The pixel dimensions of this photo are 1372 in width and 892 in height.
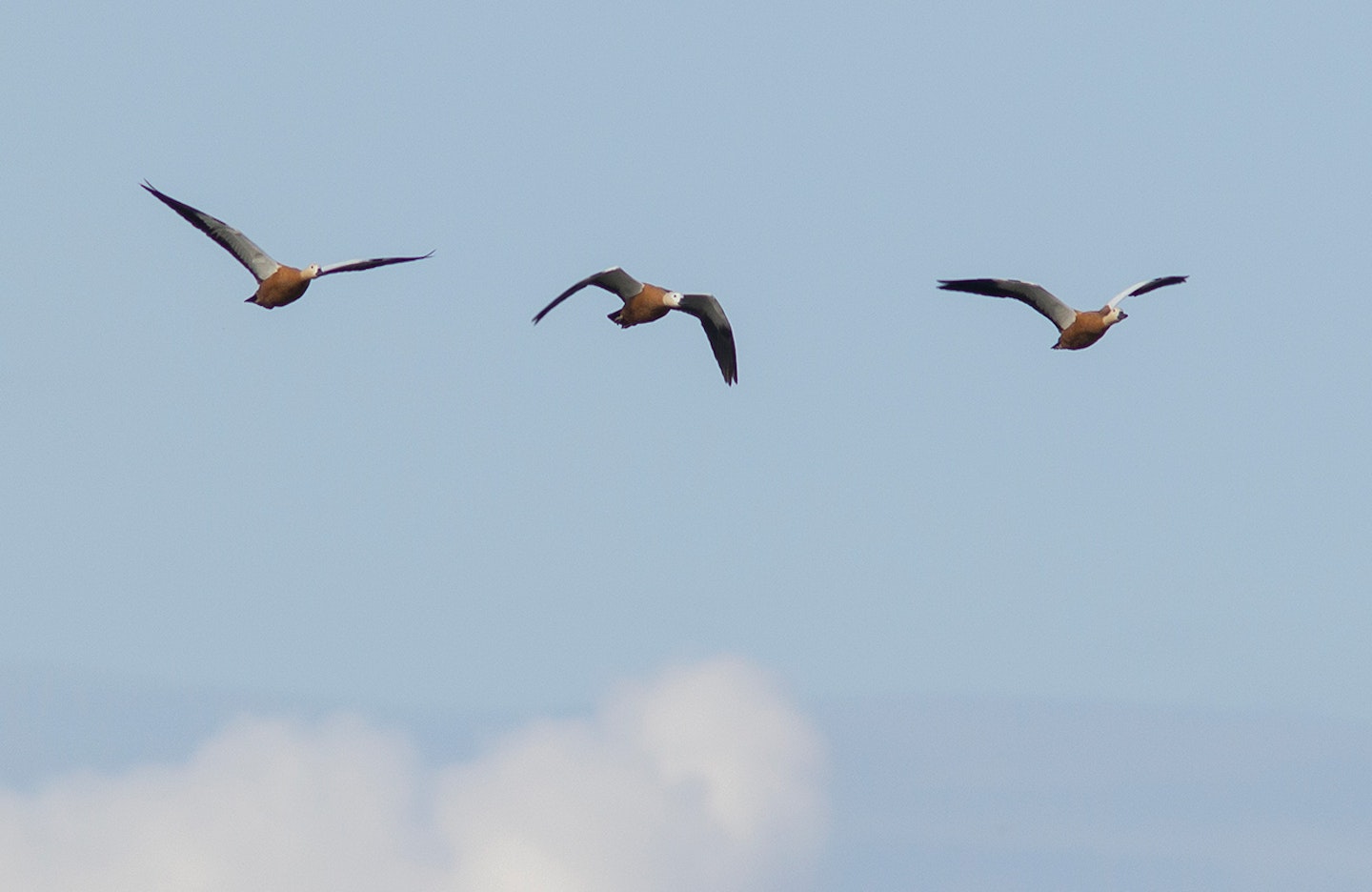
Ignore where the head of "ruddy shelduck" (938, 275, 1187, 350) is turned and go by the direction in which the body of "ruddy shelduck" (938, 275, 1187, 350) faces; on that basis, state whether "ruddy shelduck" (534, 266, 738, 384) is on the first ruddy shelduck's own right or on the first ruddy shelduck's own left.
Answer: on the first ruddy shelduck's own right

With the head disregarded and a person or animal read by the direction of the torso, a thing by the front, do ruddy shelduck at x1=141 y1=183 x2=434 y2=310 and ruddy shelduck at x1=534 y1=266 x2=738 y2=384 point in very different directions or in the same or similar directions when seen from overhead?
same or similar directions

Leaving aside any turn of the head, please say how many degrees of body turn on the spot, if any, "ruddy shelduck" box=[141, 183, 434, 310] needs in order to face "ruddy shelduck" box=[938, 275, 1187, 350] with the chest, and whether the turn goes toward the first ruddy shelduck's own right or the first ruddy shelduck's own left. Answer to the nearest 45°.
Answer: approximately 45° to the first ruddy shelduck's own left

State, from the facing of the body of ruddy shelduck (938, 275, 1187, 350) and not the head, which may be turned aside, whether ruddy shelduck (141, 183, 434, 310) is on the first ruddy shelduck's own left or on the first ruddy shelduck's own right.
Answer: on the first ruddy shelduck's own right

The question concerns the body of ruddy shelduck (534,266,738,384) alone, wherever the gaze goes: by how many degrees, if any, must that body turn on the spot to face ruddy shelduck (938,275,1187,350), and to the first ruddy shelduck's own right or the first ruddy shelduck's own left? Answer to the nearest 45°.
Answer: approximately 45° to the first ruddy shelduck's own left

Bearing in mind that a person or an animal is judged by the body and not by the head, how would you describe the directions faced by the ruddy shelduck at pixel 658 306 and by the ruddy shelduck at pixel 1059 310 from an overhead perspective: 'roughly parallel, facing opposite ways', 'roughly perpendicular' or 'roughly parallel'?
roughly parallel

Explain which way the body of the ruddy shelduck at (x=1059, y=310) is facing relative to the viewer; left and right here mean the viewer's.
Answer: facing the viewer and to the right of the viewer

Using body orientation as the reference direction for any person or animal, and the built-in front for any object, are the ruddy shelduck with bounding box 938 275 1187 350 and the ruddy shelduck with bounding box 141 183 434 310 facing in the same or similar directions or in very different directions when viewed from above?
same or similar directions

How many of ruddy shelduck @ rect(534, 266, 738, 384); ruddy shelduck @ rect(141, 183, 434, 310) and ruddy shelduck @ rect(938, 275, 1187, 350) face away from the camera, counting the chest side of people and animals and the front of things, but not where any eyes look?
0

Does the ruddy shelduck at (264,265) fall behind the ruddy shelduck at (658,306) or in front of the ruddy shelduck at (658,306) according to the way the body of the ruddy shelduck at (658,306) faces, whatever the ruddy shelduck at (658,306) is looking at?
behind
